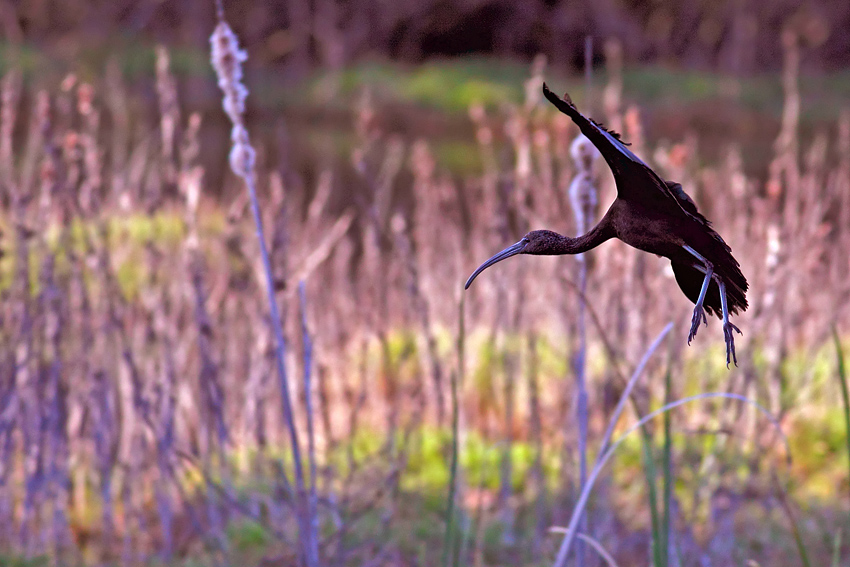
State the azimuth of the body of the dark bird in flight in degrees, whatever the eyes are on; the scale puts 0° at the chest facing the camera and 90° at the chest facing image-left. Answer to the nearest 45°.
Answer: approximately 90°
